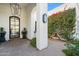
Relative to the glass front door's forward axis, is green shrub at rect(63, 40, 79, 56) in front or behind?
in front

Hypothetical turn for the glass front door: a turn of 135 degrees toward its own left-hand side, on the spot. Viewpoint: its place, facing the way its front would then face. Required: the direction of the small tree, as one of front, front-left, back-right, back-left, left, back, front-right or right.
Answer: right

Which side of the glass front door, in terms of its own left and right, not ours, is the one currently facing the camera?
front
